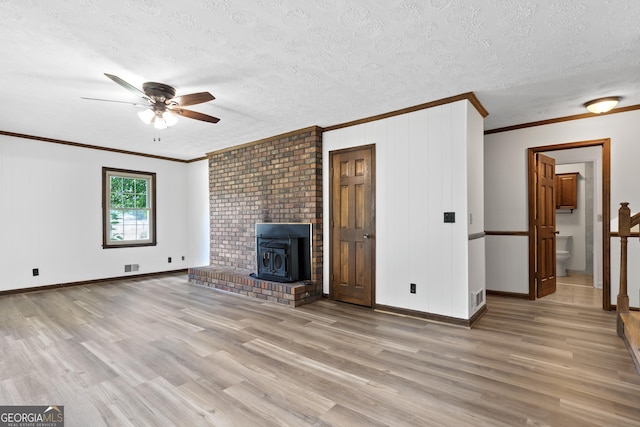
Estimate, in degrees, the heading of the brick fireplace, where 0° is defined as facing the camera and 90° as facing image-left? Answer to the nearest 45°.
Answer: approximately 45°

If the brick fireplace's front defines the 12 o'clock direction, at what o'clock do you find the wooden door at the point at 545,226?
The wooden door is roughly at 8 o'clock from the brick fireplace.

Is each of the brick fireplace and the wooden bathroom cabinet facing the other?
no

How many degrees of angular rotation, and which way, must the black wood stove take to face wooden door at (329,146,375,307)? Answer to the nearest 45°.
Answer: approximately 90° to its left

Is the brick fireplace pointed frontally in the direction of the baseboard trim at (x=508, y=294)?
no

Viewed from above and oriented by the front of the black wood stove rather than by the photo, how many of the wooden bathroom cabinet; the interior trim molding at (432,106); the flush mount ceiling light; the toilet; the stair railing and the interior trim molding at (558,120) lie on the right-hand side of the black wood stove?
0

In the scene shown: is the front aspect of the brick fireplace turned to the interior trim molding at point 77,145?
no

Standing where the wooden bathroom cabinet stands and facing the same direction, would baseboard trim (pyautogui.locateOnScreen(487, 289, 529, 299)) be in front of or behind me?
in front

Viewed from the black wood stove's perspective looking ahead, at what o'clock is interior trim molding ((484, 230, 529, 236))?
The interior trim molding is roughly at 8 o'clock from the black wood stove.

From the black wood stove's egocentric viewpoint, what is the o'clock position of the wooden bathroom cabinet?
The wooden bathroom cabinet is roughly at 7 o'clock from the black wood stove.

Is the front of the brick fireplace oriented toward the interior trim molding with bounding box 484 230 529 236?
no

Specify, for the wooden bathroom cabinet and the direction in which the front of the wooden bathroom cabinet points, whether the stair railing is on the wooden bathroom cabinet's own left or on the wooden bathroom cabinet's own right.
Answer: on the wooden bathroom cabinet's own left

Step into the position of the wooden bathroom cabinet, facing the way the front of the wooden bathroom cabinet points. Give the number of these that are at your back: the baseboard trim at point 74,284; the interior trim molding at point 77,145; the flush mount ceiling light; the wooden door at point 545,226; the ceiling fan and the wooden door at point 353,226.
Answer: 0

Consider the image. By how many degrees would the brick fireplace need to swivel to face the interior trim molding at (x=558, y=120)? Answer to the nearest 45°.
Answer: approximately 90° to its left

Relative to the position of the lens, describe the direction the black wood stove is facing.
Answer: facing the viewer and to the left of the viewer

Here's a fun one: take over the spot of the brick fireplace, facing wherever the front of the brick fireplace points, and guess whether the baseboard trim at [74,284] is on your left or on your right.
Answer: on your right

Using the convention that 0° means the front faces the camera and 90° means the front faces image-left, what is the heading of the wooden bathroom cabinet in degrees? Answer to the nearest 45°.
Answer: approximately 45°
